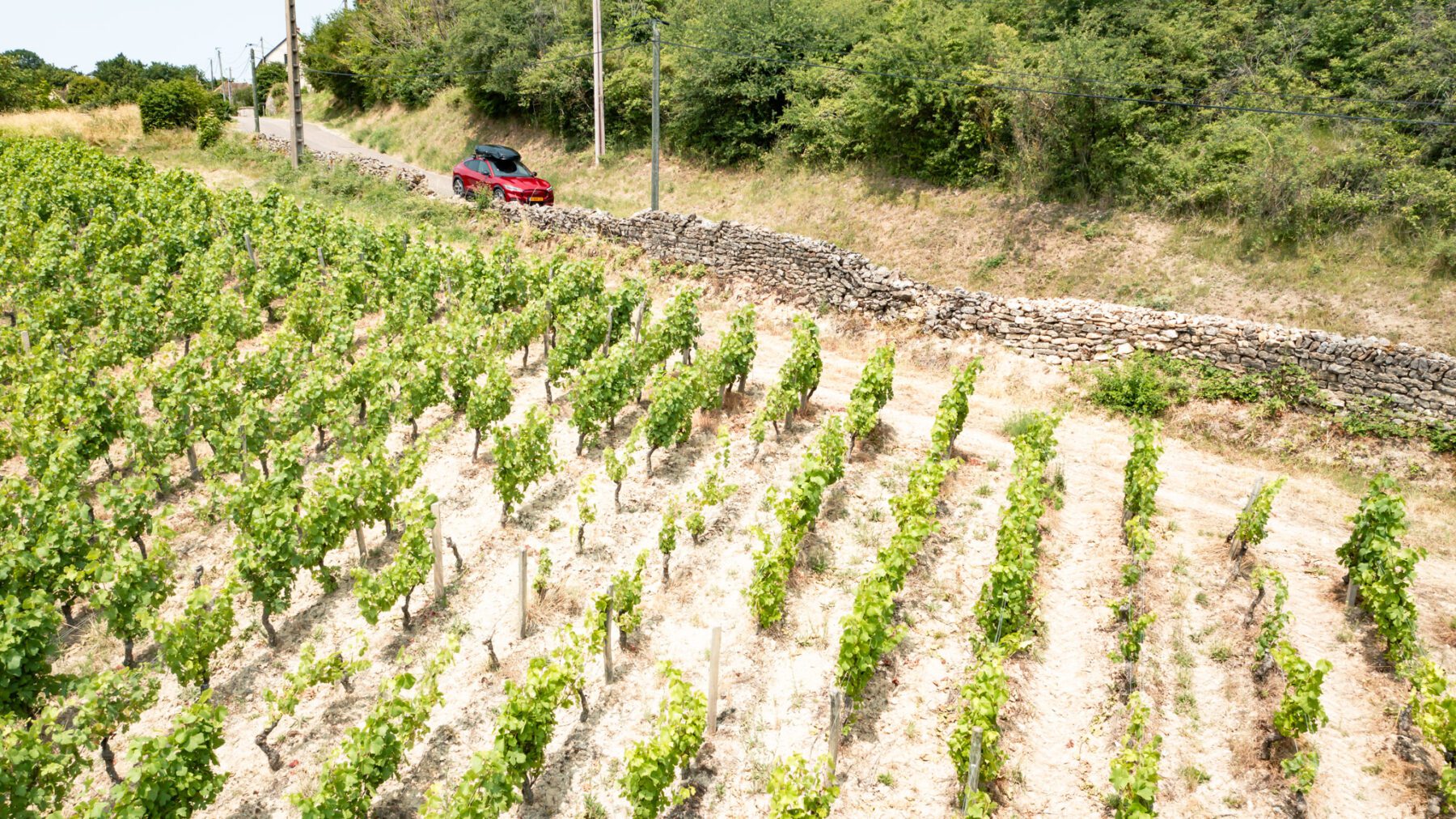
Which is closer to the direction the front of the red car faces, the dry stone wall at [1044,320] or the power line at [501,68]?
the dry stone wall

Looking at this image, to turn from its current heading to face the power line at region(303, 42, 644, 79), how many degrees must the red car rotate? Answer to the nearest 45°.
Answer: approximately 135° to its left

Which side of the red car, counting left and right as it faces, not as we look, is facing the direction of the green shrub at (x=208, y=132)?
back

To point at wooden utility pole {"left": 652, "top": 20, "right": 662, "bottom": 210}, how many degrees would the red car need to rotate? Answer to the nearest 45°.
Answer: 0° — it already faces it

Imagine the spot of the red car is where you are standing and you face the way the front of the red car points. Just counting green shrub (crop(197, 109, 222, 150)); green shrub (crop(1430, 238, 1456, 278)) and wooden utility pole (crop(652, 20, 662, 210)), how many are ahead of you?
2

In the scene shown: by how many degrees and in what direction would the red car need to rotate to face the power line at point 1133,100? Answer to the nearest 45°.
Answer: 0° — it already faces it

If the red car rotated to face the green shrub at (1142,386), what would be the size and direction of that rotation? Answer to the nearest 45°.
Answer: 0° — it already faces it

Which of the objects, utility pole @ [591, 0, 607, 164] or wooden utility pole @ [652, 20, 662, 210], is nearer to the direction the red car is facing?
the wooden utility pole

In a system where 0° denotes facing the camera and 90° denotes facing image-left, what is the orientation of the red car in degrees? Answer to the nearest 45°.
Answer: approximately 315°

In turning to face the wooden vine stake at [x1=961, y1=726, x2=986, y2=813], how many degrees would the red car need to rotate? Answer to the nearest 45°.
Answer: approximately 45° to its right

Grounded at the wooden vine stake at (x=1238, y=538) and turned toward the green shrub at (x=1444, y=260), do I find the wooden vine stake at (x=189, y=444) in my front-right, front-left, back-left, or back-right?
back-left

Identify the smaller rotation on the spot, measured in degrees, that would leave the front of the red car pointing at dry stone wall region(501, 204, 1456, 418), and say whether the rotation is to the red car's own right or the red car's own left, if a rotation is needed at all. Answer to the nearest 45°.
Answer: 0° — it already faces it

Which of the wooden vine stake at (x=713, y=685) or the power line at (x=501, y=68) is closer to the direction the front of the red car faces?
the wooden vine stake
